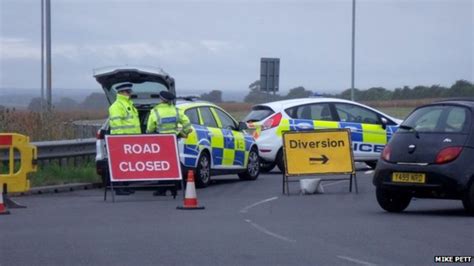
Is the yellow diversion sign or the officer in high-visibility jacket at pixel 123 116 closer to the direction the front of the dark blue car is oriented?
the yellow diversion sign

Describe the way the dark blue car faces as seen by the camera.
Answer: facing away from the viewer and to the right of the viewer

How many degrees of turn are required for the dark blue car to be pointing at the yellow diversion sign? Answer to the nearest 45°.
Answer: approximately 90° to its left

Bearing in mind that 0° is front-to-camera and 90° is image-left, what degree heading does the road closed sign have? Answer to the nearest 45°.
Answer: approximately 0°

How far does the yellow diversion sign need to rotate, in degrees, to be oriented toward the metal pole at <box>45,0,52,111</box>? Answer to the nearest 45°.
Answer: approximately 135° to its right

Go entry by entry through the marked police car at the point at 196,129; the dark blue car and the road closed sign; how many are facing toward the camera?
1

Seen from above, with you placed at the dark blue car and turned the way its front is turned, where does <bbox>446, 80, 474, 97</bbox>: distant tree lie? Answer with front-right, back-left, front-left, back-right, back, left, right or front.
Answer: front-left

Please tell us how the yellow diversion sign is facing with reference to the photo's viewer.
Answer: facing the viewer
